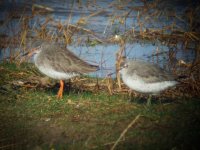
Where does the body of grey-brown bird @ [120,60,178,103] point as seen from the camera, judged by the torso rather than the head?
to the viewer's left

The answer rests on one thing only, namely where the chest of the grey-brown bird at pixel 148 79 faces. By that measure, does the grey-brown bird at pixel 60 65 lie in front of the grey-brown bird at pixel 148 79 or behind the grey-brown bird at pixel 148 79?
in front

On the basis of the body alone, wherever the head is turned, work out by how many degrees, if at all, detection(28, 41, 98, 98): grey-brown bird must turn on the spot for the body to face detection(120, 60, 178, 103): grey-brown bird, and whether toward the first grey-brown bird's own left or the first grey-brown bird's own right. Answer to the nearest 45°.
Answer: approximately 135° to the first grey-brown bird's own left

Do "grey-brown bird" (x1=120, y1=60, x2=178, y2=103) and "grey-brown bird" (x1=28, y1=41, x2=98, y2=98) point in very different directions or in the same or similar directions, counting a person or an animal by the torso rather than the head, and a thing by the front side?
same or similar directions

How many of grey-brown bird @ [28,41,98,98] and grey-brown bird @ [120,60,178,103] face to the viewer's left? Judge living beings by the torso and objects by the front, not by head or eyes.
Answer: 2

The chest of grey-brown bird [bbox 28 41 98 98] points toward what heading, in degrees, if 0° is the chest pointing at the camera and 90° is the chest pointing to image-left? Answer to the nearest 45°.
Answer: approximately 90°
